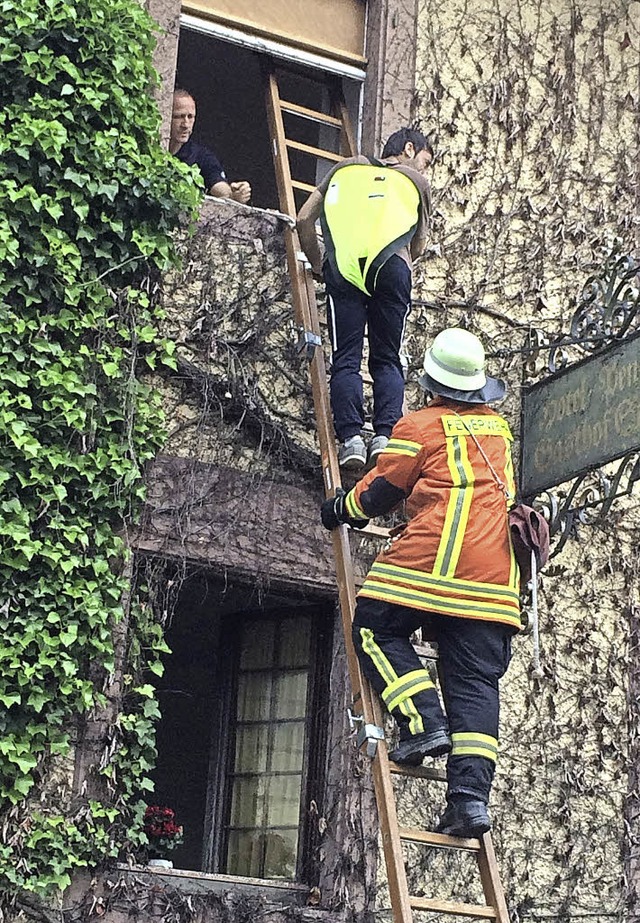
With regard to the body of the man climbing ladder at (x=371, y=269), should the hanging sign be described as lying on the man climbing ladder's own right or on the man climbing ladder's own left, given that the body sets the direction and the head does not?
on the man climbing ladder's own right

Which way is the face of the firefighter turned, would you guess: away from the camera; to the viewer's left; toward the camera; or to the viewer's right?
away from the camera

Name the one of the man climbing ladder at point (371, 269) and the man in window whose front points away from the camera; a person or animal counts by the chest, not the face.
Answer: the man climbing ladder

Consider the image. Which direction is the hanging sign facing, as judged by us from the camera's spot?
facing the viewer and to the left of the viewer

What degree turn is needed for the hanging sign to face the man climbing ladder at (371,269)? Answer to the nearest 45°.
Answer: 0° — it already faces them

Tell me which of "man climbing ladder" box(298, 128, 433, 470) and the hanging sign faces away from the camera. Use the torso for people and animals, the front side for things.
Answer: the man climbing ladder

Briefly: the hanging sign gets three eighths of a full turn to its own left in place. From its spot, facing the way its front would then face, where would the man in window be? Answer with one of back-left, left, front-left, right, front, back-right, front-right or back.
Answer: back

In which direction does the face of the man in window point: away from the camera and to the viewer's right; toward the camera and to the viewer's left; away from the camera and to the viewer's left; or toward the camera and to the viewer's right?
toward the camera and to the viewer's right

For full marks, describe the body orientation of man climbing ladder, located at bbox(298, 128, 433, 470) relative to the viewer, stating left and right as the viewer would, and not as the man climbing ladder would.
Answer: facing away from the viewer

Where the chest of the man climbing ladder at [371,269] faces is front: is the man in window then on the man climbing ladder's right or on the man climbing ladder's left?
on the man climbing ladder's left

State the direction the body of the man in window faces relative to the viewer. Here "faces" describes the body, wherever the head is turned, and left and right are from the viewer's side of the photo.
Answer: facing the viewer and to the right of the viewer
